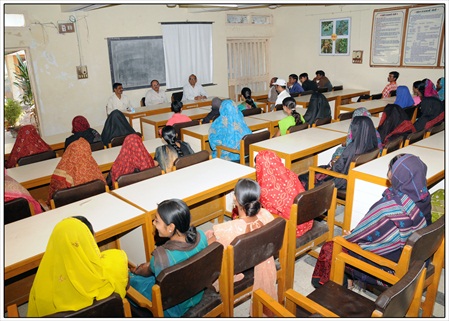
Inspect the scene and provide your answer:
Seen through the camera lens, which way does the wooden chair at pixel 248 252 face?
facing away from the viewer and to the left of the viewer

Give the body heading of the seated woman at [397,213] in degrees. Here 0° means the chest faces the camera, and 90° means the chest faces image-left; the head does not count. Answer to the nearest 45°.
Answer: approximately 135°

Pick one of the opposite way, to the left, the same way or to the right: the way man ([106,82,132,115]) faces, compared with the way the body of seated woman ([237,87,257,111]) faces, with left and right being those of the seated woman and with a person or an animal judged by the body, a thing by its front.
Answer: the opposite way

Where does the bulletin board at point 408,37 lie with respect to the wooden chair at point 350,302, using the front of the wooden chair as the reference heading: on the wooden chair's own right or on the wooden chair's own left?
on the wooden chair's own right

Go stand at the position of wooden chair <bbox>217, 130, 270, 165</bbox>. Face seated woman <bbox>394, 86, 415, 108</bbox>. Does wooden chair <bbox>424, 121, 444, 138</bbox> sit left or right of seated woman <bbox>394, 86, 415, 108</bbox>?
right

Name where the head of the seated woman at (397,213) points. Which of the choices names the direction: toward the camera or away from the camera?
away from the camera

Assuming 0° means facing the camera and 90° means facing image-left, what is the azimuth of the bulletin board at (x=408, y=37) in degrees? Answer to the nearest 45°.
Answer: approximately 45°
